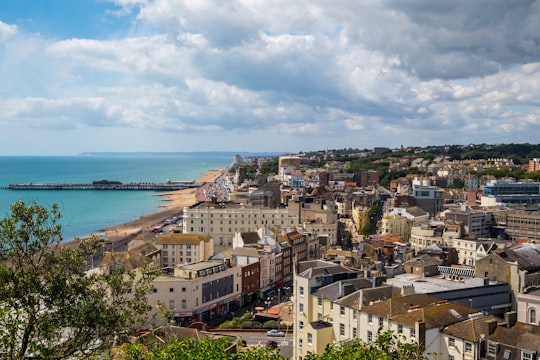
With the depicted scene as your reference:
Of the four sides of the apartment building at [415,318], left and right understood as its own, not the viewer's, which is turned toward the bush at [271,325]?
right

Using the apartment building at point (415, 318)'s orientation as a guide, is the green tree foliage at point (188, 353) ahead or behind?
ahead

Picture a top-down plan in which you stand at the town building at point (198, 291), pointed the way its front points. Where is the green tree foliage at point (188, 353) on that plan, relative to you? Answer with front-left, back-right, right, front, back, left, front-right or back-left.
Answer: front-right

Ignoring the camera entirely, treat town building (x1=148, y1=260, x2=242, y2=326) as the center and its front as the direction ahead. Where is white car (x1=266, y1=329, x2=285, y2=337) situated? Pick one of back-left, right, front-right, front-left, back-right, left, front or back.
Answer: front

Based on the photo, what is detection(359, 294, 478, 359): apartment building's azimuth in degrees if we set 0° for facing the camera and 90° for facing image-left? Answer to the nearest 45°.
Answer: approximately 45°

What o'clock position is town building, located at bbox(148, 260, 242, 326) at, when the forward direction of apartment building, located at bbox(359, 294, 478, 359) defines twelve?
The town building is roughly at 3 o'clock from the apartment building.

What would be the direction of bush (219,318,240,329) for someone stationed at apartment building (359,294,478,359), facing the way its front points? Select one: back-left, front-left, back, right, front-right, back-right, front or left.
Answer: right

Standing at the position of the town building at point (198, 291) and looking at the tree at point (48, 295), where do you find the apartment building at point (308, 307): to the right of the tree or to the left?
left

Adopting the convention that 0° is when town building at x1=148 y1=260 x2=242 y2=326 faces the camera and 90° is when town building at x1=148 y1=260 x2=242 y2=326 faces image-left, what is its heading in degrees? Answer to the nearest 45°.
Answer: approximately 315°

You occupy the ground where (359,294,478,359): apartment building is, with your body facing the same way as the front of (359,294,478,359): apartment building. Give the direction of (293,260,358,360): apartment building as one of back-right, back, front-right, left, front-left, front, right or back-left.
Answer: right

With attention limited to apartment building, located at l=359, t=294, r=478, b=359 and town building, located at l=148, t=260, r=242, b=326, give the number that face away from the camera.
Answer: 0

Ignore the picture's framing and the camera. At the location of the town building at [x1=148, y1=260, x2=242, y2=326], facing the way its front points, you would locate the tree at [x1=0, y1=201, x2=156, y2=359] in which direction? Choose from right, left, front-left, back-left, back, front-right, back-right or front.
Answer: front-right

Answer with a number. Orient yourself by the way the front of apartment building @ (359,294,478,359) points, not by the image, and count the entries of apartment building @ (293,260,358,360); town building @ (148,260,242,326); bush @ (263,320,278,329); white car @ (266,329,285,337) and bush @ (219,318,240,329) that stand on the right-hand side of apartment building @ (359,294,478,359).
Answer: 5

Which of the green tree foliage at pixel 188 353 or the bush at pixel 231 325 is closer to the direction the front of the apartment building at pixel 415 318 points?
the green tree foliage
